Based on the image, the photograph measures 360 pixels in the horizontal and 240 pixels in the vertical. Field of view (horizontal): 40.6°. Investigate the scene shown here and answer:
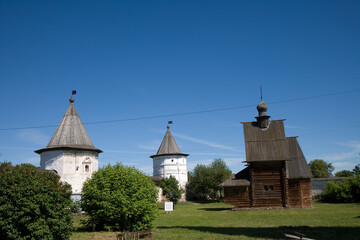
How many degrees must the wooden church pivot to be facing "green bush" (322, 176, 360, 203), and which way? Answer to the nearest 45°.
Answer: approximately 135° to its right

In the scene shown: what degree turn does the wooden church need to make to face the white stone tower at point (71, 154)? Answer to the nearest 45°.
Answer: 0° — it already faces it

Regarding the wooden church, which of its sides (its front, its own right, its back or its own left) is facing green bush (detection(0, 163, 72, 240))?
left

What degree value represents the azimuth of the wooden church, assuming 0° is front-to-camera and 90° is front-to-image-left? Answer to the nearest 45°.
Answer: approximately 90°

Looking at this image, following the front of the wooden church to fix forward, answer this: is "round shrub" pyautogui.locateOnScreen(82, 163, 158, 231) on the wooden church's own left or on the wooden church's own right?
on the wooden church's own left

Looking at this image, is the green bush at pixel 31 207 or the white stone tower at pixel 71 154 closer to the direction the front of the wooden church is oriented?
the white stone tower
